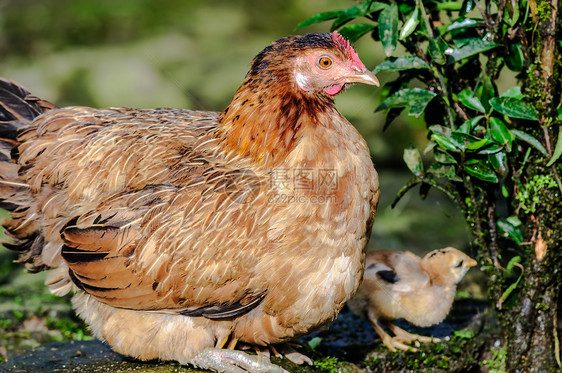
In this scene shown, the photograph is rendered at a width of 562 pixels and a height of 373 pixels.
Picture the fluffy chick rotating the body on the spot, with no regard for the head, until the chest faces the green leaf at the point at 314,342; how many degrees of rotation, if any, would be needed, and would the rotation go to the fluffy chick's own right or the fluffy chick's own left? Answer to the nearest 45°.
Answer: approximately 135° to the fluffy chick's own right

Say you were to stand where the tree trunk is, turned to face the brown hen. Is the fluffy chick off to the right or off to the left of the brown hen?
right

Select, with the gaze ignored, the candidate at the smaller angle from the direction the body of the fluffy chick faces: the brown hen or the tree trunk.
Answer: the tree trunk

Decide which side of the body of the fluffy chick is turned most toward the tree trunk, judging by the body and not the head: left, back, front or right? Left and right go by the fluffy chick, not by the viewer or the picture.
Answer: front

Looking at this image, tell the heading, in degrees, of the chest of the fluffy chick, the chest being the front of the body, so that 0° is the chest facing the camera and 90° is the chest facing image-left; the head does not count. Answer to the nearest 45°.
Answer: approximately 270°

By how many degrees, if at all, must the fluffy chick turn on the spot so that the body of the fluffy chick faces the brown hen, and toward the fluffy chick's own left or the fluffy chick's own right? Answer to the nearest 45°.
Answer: approximately 135° to the fluffy chick's own right
